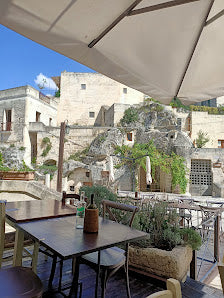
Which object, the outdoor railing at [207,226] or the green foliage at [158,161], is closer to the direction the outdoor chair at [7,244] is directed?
the outdoor railing

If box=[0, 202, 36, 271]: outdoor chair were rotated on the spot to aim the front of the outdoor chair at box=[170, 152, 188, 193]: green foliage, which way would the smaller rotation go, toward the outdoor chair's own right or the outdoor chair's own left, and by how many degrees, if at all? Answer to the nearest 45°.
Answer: approximately 45° to the outdoor chair's own left

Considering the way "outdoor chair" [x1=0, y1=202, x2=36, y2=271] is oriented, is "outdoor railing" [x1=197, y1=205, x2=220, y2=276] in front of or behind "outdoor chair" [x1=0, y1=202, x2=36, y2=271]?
in front

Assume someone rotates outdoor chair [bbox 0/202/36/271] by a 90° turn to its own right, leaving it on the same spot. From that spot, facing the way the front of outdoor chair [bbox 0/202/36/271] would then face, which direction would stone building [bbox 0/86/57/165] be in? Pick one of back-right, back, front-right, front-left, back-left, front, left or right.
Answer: back

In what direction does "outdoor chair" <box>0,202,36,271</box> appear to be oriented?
to the viewer's right

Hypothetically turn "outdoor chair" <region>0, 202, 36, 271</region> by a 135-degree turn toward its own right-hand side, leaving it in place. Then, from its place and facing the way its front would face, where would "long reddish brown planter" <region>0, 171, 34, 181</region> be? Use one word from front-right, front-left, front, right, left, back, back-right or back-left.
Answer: back-right

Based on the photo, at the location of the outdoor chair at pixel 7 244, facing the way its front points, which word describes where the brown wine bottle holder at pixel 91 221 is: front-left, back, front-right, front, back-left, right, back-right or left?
front-right
